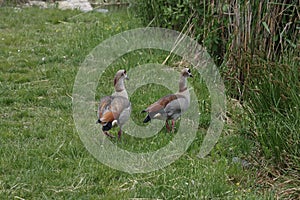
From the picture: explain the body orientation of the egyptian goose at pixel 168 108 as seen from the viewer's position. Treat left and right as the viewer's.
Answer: facing to the right of the viewer

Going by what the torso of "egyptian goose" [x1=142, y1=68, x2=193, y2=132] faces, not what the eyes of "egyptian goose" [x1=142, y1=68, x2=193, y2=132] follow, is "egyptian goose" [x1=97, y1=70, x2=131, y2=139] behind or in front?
behind

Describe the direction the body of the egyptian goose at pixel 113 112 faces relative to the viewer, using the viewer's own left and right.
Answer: facing away from the viewer and to the right of the viewer
